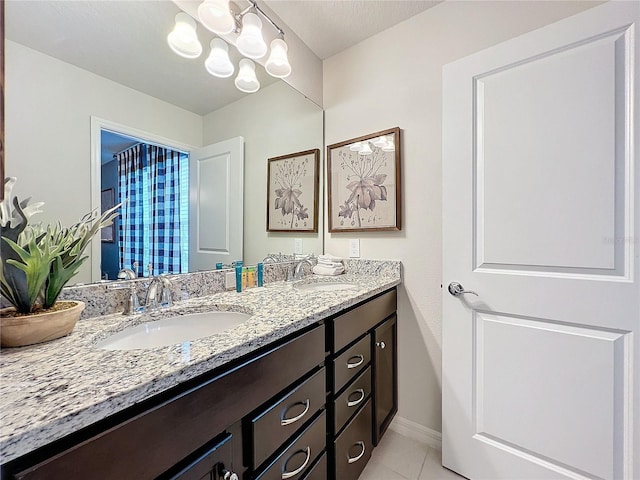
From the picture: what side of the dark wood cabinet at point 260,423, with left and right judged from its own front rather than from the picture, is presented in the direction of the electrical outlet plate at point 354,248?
left

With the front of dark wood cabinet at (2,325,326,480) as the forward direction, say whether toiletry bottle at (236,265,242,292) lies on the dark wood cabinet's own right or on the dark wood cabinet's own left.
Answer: on the dark wood cabinet's own left

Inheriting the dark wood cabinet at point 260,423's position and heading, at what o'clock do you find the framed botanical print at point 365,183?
The framed botanical print is roughly at 9 o'clock from the dark wood cabinet.

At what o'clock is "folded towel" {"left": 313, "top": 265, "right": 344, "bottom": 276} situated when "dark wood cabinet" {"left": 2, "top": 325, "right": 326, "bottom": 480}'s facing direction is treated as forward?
The folded towel is roughly at 9 o'clock from the dark wood cabinet.

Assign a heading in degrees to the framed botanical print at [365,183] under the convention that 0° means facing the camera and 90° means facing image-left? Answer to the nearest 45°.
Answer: approximately 45°

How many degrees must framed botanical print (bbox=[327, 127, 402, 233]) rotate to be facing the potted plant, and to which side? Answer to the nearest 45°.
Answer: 0° — it already faces it
